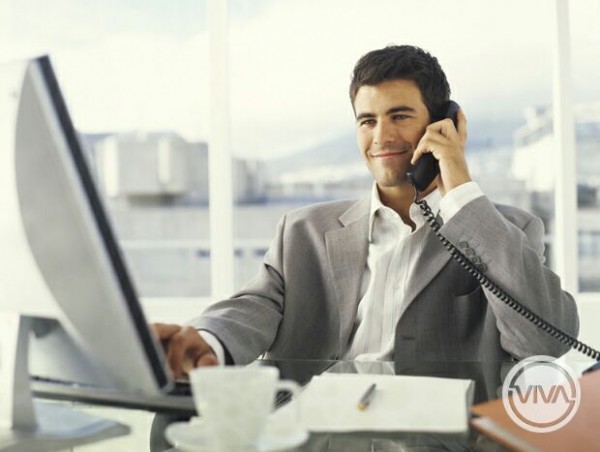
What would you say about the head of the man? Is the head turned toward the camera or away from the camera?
toward the camera

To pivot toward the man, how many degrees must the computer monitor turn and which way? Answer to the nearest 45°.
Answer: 0° — it already faces them

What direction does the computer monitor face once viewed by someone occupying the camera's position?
facing away from the viewer and to the right of the viewer
